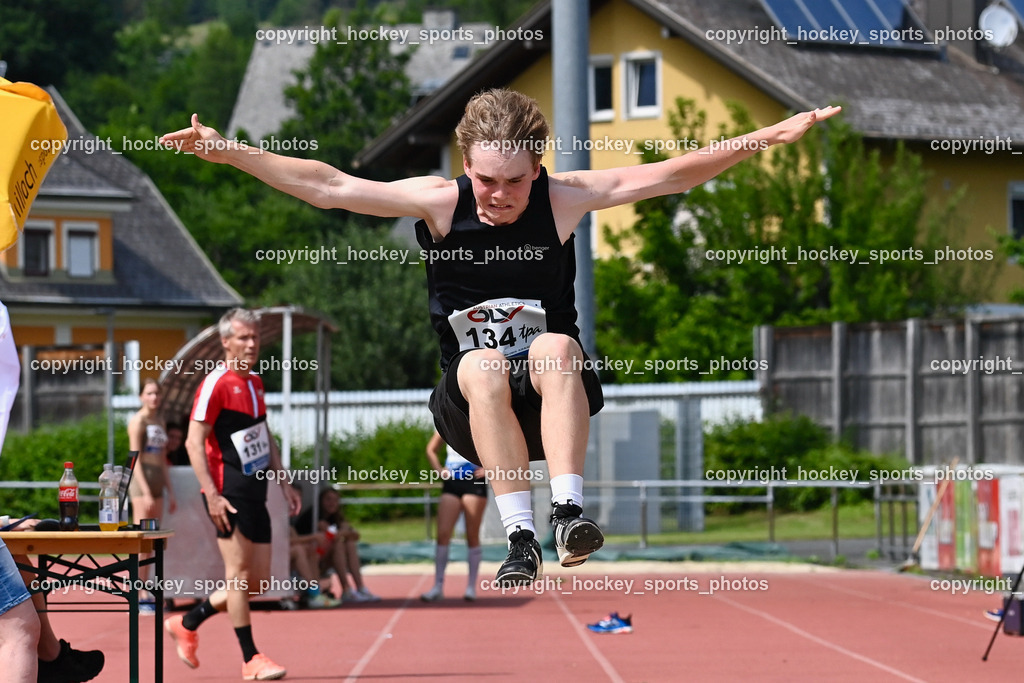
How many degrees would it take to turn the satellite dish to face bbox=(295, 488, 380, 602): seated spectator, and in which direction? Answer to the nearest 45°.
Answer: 0° — it already faces them

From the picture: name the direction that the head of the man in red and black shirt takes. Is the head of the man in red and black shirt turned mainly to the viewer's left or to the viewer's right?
to the viewer's right

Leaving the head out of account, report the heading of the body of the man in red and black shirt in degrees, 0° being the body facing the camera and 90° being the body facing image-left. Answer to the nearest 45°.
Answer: approximately 315°

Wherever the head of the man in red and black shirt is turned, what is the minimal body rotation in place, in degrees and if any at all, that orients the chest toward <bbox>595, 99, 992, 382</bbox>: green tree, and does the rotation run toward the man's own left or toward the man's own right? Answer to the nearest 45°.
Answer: approximately 90° to the man's own left

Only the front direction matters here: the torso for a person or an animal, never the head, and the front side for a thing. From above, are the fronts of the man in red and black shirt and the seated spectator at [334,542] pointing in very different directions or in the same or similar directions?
same or similar directions

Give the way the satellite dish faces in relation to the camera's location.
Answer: facing the viewer

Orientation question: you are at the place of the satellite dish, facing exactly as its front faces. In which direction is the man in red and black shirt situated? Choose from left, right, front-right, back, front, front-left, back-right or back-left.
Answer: front

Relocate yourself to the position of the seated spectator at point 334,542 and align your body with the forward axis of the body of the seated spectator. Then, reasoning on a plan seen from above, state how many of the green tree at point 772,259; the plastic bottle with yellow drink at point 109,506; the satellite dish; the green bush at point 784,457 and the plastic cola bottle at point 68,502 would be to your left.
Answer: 3

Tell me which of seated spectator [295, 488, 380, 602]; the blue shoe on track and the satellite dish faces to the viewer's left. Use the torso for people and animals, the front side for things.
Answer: the blue shoe on track

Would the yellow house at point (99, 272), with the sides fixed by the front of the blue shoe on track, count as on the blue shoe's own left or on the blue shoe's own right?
on the blue shoe's own right

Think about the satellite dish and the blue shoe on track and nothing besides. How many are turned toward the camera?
1

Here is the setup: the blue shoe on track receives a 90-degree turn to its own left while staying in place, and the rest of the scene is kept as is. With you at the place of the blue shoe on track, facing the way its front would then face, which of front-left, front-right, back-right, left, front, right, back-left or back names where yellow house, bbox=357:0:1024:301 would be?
back
